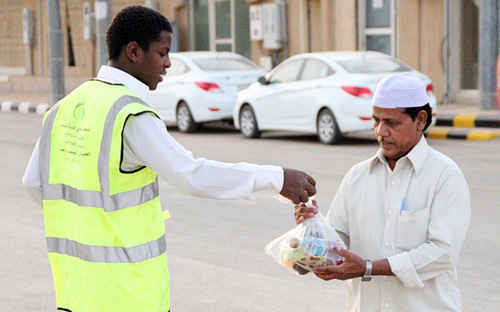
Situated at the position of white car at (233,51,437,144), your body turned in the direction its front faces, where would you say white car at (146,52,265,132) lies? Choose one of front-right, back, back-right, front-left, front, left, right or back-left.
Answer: front

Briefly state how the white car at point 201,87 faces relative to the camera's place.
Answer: facing away from the viewer and to the left of the viewer

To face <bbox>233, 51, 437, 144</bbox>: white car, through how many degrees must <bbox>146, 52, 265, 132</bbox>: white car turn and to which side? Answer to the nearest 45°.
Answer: approximately 180°

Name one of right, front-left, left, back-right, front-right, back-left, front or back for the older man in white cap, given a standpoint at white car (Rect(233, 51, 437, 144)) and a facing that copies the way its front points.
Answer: back-left

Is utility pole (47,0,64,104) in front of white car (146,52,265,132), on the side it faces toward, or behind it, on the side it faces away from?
in front

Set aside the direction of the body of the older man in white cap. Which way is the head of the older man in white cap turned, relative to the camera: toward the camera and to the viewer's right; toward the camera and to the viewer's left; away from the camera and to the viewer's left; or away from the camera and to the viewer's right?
toward the camera and to the viewer's left

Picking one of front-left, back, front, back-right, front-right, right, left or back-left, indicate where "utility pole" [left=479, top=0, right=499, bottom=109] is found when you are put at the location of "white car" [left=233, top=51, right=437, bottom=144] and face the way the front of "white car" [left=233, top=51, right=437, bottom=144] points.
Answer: right

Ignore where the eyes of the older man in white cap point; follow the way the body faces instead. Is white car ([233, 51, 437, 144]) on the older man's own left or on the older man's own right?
on the older man's own right

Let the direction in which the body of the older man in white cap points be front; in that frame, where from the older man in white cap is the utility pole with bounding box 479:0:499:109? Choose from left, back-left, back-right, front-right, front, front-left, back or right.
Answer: back-right

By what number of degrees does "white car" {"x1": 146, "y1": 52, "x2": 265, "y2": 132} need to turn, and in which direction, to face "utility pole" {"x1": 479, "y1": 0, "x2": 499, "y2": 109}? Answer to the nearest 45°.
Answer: approximately 135° to its right

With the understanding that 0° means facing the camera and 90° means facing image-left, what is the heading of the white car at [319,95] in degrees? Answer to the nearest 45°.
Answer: approximately 135°

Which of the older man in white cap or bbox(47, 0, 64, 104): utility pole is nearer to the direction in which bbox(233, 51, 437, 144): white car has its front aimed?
the utility pole

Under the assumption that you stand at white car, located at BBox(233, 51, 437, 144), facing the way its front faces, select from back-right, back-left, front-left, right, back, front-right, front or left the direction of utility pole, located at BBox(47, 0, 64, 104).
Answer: front

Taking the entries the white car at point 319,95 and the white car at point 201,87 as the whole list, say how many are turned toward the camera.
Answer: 0
